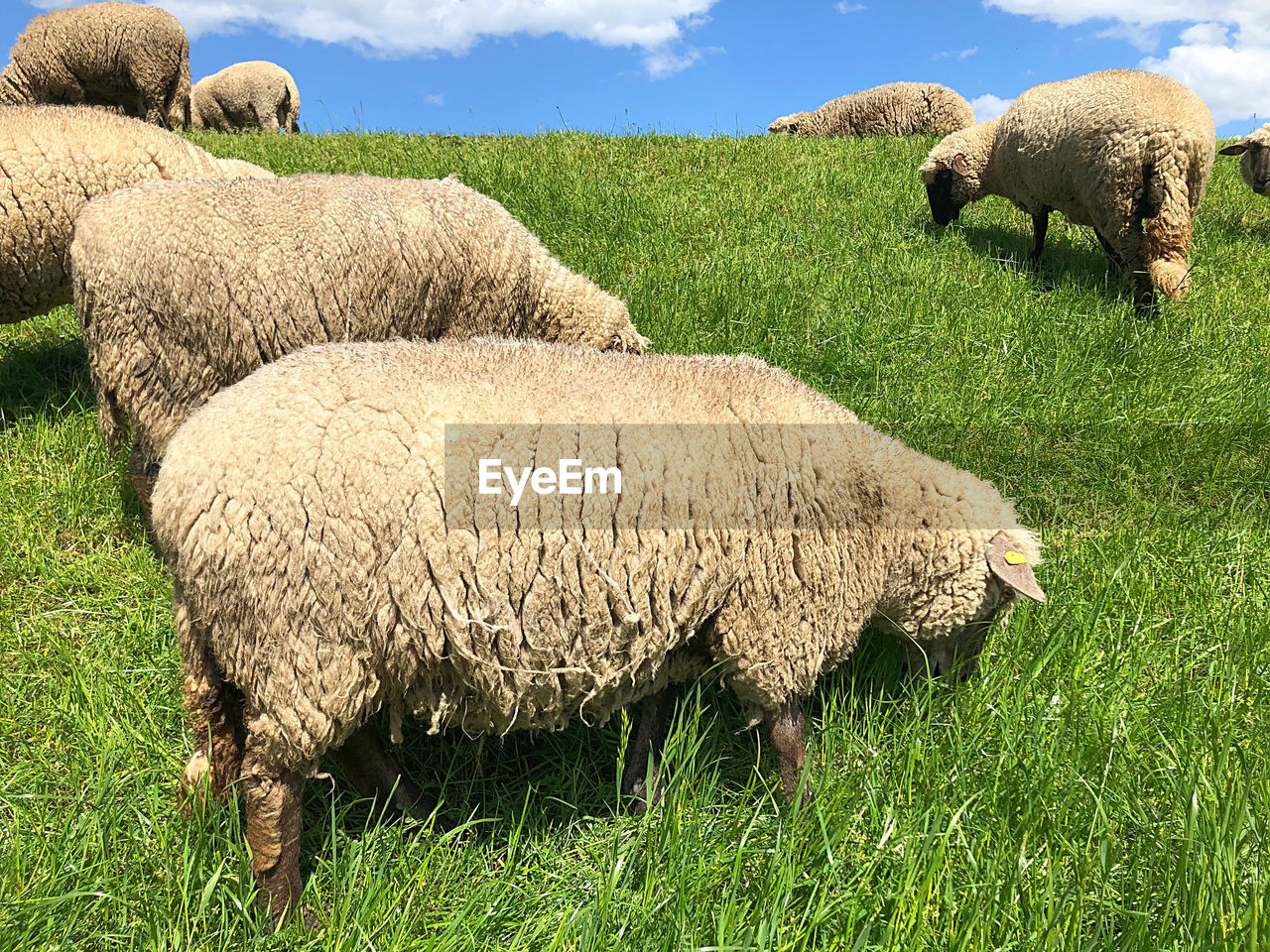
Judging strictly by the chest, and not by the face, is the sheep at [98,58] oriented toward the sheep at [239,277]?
no

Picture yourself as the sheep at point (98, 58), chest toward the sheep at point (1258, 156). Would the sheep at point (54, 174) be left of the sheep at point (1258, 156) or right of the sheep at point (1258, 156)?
right

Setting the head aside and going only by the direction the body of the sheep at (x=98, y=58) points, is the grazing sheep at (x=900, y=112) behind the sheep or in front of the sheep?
behind

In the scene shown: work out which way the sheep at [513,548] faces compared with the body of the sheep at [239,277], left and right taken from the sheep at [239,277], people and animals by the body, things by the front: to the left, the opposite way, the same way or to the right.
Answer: the same way

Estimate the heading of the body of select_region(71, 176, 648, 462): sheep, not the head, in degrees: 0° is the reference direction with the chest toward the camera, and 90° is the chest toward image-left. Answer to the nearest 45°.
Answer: approximately 270°

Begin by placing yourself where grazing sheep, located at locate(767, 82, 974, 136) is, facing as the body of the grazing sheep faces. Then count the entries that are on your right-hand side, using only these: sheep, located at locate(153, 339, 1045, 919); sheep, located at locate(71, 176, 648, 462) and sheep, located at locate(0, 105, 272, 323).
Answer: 0

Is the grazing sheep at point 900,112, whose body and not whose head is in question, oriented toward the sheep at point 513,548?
no

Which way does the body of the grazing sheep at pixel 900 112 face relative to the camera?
to the viewer's left

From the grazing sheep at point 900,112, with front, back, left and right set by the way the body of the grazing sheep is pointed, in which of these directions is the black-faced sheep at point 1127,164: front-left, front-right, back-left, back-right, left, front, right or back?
left

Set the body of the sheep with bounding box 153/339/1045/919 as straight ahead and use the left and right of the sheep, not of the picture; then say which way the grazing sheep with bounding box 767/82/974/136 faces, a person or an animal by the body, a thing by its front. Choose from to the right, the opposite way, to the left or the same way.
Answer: the opposite way

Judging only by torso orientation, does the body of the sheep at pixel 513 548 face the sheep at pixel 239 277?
no

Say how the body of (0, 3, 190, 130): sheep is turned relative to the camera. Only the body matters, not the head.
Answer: to the viewer's left

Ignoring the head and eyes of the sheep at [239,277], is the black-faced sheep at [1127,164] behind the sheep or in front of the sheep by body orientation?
in front
